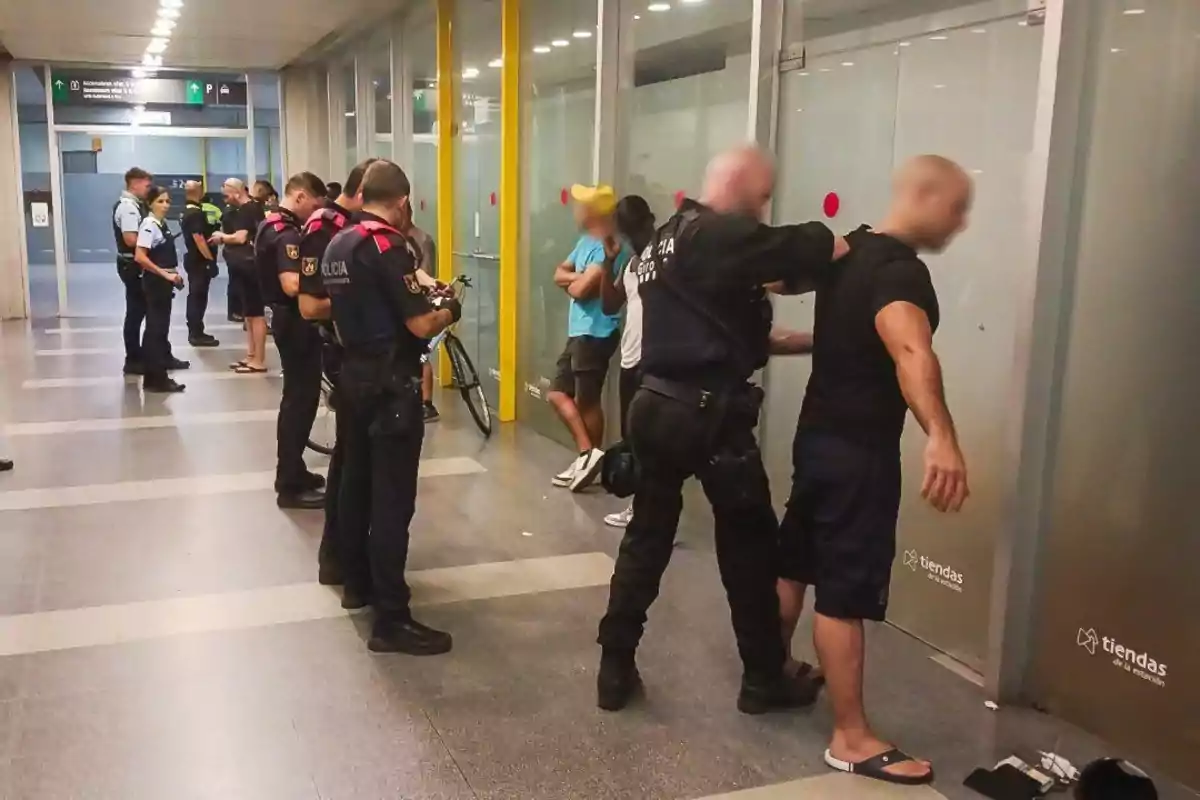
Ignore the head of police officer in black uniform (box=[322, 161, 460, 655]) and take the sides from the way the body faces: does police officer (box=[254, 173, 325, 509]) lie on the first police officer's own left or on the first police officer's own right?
on the first police officer's own left

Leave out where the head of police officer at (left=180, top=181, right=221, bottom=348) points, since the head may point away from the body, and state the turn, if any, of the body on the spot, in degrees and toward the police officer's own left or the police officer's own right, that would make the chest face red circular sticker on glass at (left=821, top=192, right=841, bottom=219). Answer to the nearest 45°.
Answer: approximately 90° to the police officer's own right

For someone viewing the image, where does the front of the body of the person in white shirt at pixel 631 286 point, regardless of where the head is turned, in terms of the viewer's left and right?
facing to the left of the viewer

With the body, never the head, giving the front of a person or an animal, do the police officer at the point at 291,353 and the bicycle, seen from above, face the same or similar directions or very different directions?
same or similar directions

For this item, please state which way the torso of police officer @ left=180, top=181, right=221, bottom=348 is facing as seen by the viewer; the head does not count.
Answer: to the viewer's right

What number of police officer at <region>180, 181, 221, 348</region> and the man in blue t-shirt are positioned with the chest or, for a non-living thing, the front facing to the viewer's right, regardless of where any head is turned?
1

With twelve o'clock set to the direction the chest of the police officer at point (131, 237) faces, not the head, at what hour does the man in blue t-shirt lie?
The man in blue t-shirt is roughly at 2 o'clock from the police officer.

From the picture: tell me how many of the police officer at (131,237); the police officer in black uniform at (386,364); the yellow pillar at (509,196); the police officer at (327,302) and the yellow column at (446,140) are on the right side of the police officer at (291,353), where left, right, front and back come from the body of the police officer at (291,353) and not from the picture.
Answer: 2

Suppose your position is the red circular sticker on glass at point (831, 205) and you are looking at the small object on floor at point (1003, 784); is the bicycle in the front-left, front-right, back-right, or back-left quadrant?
back-right

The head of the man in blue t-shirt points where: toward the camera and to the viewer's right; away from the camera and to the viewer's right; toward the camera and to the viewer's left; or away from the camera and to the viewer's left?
toward the camera and to the viewer's left

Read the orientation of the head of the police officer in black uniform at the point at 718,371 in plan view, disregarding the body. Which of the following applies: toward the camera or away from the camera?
away from the camera

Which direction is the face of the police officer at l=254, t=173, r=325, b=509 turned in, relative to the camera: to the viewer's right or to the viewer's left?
to the viewer's right

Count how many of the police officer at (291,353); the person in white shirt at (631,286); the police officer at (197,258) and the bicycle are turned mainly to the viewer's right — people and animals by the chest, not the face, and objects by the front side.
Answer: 3

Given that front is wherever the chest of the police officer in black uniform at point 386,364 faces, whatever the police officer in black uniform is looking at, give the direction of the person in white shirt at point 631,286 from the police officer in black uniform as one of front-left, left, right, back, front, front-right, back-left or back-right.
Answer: front

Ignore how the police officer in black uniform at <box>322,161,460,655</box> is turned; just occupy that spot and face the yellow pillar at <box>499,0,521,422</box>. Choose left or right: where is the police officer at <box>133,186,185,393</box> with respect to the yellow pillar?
left

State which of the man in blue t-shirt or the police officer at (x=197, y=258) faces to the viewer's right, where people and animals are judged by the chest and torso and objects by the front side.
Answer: the police officer

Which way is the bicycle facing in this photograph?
to the viewer's right
